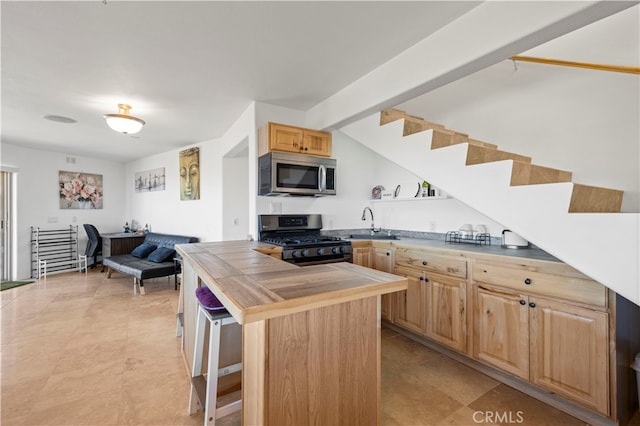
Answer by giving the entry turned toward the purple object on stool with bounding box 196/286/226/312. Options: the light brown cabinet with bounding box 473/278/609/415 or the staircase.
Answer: the light brown cabinet

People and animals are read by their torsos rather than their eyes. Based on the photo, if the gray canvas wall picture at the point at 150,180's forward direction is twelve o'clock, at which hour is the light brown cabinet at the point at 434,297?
The light brown cabinet is roughly at 10 o'clock from the gray canvas wall picture.

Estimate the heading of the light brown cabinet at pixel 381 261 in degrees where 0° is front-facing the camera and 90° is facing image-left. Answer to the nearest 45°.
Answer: approximately 45°

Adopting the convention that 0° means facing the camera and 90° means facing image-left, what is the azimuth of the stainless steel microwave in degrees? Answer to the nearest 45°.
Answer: approximately 315°

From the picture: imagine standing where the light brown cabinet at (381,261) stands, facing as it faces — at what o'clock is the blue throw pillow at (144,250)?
The blue throw pillow is roughly at 2 o'clock from the light brown cabinet.

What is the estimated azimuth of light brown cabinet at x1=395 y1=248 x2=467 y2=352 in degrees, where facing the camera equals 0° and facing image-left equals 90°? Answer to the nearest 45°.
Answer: approximately 45°

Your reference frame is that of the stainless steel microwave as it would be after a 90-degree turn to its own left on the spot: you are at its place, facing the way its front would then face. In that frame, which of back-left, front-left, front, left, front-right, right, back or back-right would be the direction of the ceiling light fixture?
back-left

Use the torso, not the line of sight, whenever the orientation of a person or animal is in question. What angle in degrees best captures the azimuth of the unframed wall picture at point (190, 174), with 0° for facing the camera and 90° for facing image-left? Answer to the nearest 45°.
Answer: approximately 45°

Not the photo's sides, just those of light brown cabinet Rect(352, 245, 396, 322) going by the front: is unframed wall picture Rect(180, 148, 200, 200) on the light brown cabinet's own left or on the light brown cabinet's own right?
on the light brown cabinet's own right
